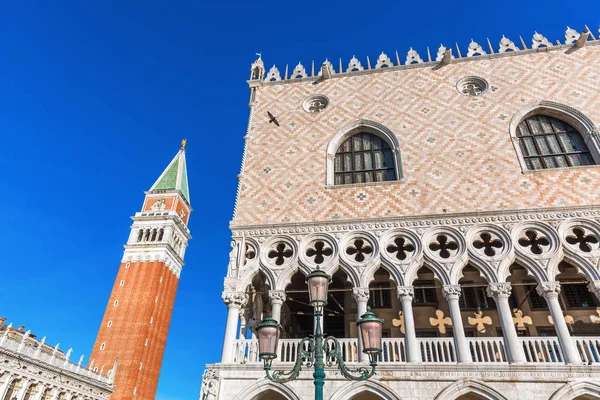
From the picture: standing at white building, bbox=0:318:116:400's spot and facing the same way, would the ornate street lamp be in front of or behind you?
in front

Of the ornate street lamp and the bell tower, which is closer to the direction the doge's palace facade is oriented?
the ornate street lamp

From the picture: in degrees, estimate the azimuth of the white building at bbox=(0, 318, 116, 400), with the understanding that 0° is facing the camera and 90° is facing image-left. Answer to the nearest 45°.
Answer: approximately 315°

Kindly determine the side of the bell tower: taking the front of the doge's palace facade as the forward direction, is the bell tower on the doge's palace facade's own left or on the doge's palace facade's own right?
on the doge's palace facade's own right

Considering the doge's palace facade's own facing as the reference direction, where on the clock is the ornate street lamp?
The ornate street lamp is roughly at 1 o'clock from the doge's palace facade.

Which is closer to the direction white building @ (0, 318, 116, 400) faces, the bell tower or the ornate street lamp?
the ornate street lamp

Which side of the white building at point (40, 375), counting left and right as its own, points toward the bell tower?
left

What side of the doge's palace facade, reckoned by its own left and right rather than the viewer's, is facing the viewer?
front

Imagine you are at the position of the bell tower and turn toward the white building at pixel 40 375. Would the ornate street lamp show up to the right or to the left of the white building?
left

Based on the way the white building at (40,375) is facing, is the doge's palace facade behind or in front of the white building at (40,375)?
in front

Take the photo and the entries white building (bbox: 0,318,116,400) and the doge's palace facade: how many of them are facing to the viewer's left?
0
